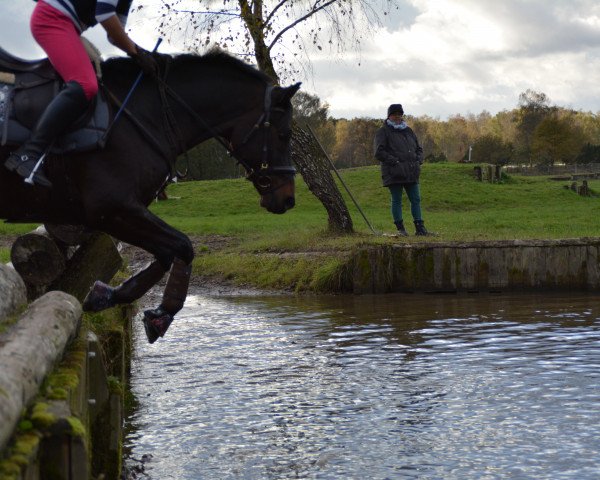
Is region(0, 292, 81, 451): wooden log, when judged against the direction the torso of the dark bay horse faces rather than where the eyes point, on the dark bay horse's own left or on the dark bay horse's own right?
on the dark bay horse's own right

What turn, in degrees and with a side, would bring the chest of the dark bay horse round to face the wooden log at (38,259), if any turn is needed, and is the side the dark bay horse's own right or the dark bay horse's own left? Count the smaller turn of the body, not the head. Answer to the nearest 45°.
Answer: approximately 135° to the dark bay horse's own left

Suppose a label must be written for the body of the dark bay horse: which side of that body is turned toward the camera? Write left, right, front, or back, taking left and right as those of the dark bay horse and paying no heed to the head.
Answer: right

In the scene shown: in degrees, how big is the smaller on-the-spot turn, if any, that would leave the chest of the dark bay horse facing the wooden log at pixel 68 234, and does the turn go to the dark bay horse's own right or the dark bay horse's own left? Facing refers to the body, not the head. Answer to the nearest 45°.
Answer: approximately 135° to the dark bay horse's own left

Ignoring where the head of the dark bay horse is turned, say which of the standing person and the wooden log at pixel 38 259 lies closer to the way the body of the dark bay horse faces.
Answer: the standing person

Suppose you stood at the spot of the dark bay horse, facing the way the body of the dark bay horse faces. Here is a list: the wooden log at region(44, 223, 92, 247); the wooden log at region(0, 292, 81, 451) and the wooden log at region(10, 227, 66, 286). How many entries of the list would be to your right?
1

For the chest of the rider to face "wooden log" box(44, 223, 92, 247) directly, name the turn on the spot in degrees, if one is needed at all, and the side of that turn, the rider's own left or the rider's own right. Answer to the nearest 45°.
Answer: approximately 90° to the rider's own left

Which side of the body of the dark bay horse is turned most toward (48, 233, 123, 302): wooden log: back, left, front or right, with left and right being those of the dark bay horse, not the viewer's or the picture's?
left

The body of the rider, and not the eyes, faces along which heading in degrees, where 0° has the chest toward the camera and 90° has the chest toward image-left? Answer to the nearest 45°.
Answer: approximately 270°

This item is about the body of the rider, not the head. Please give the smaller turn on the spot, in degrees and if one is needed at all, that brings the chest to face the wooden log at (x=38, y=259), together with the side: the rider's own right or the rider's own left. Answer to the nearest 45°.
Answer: approximately 90° to the rider's own left
